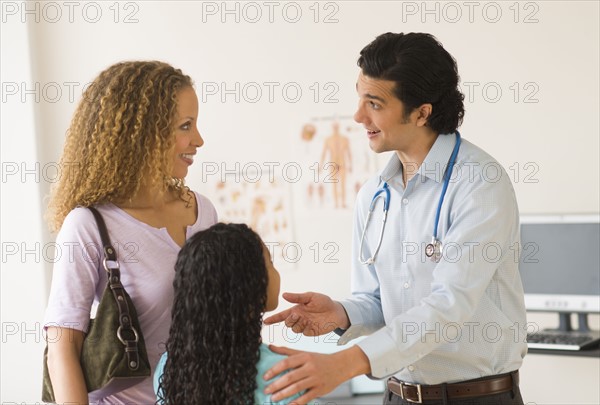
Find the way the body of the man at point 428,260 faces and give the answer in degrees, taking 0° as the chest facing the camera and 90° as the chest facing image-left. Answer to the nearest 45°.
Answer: approximately 45°

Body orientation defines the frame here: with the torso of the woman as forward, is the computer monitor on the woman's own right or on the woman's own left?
on the woman's own left

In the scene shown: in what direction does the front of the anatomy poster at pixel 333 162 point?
toward the camera

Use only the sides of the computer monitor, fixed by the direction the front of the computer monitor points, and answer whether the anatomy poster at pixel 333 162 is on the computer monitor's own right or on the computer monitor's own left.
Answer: on the computer monitor's own right

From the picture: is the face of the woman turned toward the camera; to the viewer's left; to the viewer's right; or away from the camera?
to the viewer's right

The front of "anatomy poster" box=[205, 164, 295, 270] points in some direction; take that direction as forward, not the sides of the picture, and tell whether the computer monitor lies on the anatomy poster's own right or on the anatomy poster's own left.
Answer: on the anatomy poster's own left

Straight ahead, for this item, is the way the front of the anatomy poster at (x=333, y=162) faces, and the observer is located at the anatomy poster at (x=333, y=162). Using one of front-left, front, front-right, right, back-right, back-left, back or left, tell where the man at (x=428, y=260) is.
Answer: front

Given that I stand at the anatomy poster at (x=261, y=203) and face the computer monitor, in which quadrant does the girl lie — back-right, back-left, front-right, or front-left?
front-right

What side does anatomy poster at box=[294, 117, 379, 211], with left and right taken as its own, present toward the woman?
front

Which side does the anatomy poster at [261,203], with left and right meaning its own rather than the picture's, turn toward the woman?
front

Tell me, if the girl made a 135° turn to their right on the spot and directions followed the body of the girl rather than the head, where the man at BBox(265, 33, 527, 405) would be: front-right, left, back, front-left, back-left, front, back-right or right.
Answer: back-left

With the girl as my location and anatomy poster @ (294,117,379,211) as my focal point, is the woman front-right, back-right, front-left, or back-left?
front-left

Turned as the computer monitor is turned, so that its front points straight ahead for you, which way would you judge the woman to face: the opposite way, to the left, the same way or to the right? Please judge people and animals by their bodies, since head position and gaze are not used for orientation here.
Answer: to the left

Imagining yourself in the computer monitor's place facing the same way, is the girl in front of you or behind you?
in front

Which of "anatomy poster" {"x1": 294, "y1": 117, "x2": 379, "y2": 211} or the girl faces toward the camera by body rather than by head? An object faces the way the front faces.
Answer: the anatomy poster

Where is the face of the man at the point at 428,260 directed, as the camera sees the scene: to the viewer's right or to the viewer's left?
to the viewer's left

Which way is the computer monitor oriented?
toward the camera
